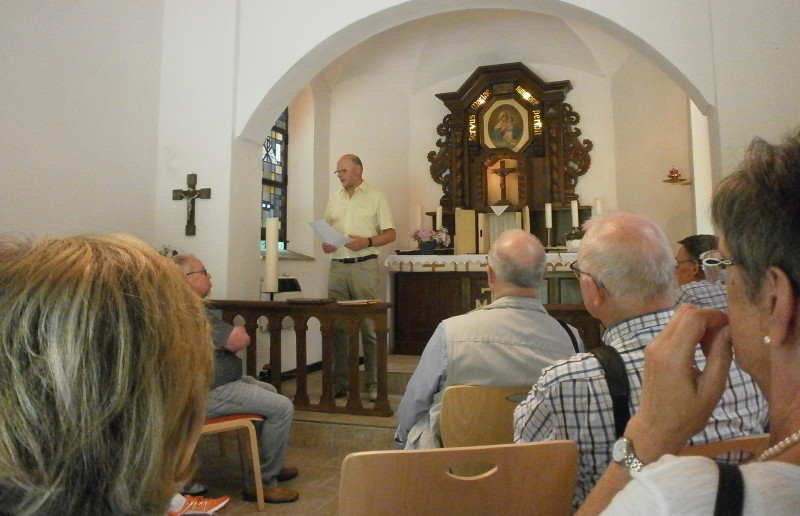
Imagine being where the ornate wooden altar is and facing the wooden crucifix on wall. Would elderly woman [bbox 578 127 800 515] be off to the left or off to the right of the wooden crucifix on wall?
left

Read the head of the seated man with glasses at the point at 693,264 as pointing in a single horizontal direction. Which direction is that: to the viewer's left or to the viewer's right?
to the viewer's left

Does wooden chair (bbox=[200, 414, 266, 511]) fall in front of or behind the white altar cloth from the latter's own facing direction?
in front

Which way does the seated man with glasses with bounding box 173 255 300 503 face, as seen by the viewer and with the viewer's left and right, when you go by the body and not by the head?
facing to the right of the viewer

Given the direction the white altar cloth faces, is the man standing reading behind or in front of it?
in front

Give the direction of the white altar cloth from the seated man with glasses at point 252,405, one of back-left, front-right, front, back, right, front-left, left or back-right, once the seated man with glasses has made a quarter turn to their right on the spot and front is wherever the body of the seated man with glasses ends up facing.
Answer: back-left

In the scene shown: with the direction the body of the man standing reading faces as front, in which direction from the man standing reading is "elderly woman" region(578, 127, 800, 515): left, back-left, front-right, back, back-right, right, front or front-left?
front-left

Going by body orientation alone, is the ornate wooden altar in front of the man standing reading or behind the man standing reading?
behind

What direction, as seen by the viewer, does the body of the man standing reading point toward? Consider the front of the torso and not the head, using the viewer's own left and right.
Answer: facing the viewer and to the left of the viewer

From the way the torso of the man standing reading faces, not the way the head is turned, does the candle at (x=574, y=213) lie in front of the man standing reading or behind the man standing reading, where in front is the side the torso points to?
behind
